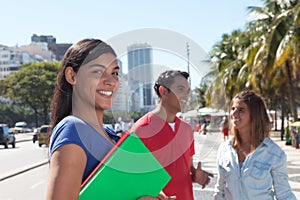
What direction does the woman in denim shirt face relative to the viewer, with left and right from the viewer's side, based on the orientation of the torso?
facing the viewer and to the left of the viewer

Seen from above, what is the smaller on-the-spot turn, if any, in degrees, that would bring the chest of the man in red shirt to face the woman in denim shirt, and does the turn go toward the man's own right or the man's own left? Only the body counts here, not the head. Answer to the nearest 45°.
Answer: approximately 90° to the man's own left

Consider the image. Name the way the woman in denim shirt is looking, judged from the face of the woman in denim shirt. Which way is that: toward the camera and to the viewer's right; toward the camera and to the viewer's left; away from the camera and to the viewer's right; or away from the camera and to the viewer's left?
toward the camera and to the viewer's left

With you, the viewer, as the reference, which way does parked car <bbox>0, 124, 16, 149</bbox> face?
facing the viewer and to the right of the viewer
